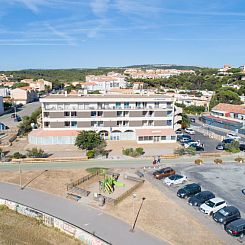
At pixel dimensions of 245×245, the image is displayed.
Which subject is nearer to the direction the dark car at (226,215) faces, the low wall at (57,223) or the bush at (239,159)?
the low wall

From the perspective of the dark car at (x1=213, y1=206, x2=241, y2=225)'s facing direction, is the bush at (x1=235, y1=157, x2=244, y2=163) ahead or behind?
behind

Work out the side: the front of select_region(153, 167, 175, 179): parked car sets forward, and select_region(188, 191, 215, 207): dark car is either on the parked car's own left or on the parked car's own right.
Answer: on the parked car's own left

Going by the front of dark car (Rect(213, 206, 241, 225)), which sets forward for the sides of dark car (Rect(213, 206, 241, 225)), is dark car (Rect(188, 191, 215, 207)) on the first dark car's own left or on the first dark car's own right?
on the first dark car's own right

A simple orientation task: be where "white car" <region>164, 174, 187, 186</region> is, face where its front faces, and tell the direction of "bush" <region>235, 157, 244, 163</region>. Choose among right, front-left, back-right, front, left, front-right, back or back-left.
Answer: back

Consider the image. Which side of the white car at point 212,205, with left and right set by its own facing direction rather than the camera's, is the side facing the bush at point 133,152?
right

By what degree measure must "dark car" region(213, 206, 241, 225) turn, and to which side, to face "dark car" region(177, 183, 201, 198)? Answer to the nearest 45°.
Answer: approximately 90° to its right

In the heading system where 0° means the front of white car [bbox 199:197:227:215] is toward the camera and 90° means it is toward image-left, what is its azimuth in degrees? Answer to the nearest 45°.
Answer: approximately 45°

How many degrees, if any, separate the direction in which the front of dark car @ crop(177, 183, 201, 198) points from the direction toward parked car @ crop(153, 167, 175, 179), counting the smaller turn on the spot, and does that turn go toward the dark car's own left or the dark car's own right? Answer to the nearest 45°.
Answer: approximately 90° to the dark car's own right

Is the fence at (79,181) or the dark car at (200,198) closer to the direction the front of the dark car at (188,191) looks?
the fence
